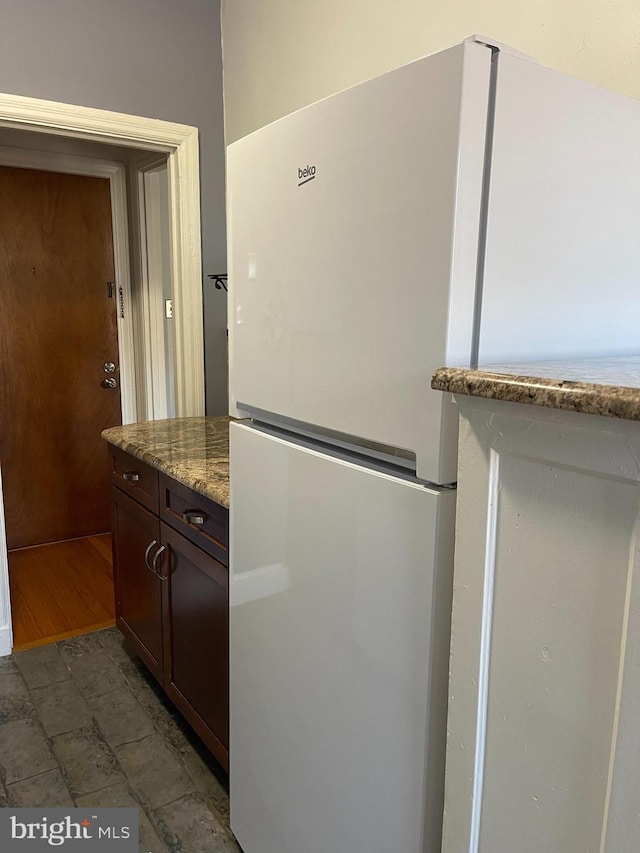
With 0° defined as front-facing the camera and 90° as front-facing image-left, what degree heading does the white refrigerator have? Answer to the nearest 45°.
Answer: approximately 45°

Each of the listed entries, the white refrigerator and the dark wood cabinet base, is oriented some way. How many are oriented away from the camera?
0

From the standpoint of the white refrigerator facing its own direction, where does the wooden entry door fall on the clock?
The wooden entry door is roughly at 3 o'clock from the white refrigerator.
